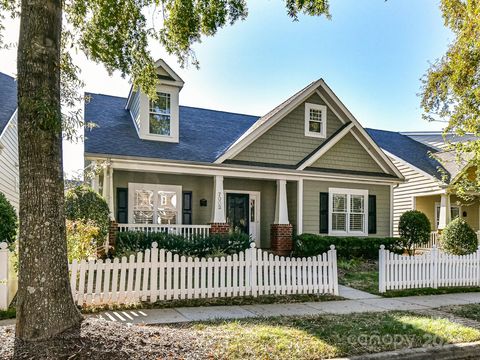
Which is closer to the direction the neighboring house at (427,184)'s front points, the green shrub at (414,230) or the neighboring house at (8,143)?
the green shrub

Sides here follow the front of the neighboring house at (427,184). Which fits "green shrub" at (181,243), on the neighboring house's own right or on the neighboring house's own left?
on the neighboring house's own right

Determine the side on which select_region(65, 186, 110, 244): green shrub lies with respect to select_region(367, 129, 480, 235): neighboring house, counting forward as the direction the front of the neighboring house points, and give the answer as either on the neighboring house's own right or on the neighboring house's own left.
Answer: on the neighboring house's own right

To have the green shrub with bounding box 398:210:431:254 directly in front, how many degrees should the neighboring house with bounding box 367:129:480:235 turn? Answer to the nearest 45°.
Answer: approximately 45° to its right

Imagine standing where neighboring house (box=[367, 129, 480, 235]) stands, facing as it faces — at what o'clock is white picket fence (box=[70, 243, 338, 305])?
The white picket fence is roughly at 2 o'clock from the neighboring house.

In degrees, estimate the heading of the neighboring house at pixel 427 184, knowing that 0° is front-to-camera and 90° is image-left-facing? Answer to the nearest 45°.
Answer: approximately 315°

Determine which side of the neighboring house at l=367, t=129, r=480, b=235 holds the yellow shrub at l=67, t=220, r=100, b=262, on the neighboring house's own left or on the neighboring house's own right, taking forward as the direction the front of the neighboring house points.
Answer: on the neighboring house's own right

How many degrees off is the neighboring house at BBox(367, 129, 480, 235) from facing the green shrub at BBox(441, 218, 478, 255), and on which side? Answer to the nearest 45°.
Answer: approximately 45° to its right

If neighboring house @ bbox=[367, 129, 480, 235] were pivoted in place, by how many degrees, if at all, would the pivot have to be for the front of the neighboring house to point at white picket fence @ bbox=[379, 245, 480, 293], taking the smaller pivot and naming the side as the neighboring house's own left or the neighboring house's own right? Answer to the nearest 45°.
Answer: approximately 45° to the neighboring house's own right

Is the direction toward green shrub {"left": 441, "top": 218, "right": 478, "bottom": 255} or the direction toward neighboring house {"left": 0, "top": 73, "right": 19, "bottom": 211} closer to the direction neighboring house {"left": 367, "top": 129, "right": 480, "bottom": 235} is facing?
the green shrub

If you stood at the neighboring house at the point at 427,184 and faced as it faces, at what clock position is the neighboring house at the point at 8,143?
the neighboring house at the point at 8,143 is roughly at 3 o'clock from the neighboring house at the point at 427,184.
